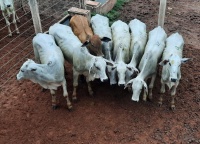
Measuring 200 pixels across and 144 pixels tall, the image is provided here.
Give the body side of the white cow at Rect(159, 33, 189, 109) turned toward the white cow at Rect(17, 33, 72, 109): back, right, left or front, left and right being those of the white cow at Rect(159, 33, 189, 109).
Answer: right

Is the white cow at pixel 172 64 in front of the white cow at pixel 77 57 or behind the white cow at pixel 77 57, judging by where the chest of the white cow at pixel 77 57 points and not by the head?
in front

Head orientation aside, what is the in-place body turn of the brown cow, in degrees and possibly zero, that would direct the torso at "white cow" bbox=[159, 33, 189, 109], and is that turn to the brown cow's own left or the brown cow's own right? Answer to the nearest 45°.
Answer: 0° — it already faces it

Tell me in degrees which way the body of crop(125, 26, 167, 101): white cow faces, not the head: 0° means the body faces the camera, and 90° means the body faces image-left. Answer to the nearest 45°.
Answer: approximately 0°

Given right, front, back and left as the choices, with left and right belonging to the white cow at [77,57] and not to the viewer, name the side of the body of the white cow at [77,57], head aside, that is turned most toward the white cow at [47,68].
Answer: right

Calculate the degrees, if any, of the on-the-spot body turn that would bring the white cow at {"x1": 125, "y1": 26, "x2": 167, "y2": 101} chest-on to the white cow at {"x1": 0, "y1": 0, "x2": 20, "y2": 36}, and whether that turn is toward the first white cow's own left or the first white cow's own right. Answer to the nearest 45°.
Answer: approximately 135° to the first white cow's own right

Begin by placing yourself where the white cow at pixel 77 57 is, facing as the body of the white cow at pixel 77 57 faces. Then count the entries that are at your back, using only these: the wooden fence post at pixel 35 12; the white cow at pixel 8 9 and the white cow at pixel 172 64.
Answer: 2

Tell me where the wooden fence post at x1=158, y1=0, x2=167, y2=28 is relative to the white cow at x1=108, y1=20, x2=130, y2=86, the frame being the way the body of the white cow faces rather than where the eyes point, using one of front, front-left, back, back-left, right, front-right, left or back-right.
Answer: back-left

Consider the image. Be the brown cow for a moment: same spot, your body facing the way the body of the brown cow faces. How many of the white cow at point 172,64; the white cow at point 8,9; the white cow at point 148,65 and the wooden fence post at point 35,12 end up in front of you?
2
